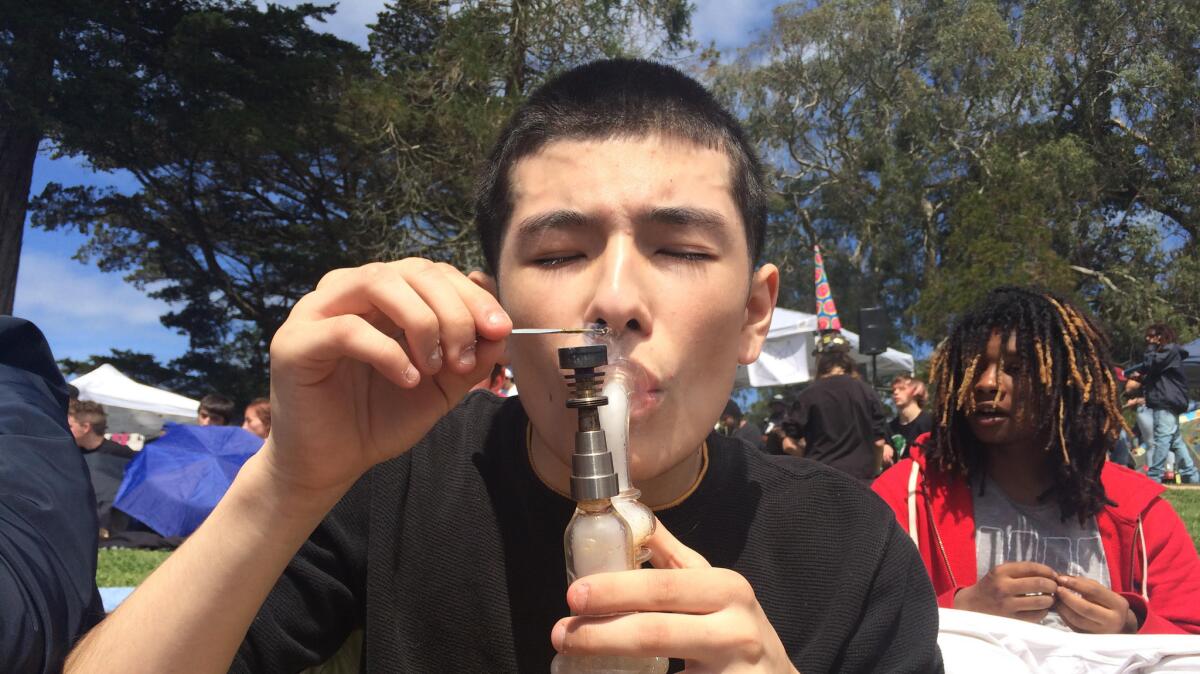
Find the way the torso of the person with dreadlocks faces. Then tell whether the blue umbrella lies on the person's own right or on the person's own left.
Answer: on the person's own right

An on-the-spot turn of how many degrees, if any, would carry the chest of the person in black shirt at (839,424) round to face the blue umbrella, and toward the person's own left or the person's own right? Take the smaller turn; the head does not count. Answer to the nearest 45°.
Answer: approximately 90° to the person's own left

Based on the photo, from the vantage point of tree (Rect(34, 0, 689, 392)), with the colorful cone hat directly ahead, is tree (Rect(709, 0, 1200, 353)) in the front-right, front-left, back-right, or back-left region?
front-left

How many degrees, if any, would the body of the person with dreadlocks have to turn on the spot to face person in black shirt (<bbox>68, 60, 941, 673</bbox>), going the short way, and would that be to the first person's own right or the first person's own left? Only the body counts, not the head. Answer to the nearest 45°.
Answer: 0° — they already face them

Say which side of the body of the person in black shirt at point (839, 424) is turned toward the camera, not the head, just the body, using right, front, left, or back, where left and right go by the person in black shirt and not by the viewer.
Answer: back

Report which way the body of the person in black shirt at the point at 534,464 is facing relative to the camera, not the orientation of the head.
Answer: toward the camera

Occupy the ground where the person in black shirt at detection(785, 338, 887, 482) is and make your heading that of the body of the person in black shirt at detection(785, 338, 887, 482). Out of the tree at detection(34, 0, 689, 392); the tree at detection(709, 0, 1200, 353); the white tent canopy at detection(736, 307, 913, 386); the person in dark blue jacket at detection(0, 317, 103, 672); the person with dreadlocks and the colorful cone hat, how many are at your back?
2

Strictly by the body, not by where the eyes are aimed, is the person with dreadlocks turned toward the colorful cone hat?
no

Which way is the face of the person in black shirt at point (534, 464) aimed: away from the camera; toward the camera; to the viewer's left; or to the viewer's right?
toward the camera

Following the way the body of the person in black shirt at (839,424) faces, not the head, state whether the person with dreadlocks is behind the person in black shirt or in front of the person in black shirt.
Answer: behind

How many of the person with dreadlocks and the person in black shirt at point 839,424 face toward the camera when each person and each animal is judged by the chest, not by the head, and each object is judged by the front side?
1

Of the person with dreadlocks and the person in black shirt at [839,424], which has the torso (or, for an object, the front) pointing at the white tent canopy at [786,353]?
the person in black shirt

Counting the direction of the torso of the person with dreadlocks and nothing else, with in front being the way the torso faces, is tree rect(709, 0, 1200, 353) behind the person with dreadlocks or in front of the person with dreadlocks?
behind

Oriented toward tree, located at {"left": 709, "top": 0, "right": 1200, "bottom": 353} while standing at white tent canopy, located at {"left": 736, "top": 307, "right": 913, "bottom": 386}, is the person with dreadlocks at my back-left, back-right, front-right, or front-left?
back-right

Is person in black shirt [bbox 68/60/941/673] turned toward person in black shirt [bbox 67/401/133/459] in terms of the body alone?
no

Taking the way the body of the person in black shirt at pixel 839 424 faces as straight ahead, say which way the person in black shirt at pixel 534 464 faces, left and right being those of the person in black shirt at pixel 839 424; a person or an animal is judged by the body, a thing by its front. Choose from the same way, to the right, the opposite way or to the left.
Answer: the opposite way

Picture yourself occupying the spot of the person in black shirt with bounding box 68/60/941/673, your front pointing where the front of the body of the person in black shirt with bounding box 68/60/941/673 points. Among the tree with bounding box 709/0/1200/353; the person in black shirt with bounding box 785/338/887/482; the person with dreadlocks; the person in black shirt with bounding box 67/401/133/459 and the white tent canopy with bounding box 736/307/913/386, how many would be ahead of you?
0

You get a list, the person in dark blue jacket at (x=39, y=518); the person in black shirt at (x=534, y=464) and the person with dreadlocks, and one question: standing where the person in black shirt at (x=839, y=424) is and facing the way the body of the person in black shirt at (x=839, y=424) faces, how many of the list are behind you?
3

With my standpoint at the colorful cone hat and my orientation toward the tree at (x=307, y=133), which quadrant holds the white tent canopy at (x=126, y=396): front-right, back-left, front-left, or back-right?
front-left

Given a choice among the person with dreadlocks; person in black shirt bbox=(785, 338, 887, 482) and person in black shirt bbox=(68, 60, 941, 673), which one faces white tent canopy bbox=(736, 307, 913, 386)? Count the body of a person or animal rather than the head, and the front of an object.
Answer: person in black shirt bbox=(785, 338, 887, 482)

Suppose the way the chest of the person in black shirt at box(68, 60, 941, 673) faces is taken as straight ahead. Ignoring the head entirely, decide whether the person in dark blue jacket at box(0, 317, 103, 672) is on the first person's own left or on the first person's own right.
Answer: on the first person's own right
